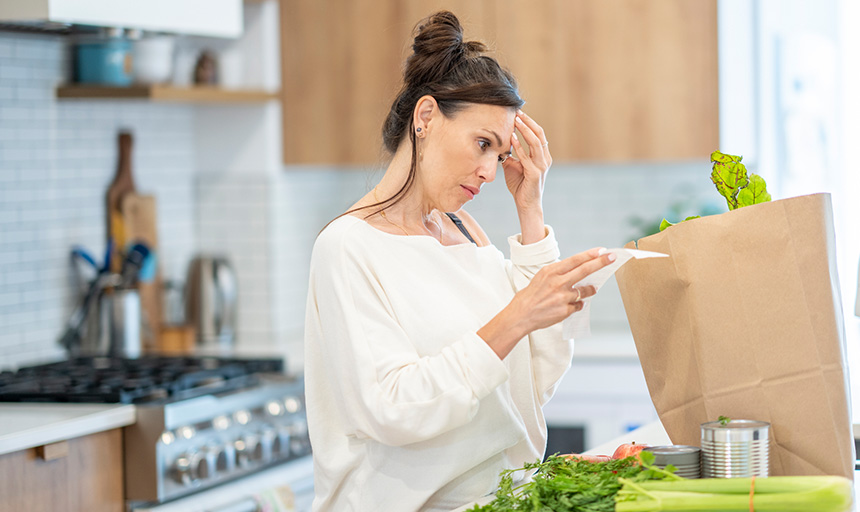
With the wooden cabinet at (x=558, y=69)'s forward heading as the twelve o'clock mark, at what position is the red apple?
The red apple is roughly at 12 o'clock from the wooden cabinet.

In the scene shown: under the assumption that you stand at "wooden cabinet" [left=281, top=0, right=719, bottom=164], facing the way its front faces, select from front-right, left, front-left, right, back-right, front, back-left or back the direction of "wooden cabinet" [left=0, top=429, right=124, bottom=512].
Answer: front-right

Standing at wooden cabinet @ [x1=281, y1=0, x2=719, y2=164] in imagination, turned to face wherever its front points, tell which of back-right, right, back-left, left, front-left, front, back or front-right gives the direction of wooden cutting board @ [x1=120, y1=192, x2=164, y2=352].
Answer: right

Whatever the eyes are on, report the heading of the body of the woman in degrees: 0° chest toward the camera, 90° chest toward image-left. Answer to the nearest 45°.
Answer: approximately 315°

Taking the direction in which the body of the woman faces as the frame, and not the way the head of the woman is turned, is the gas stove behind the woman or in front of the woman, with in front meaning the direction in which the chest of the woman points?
behind

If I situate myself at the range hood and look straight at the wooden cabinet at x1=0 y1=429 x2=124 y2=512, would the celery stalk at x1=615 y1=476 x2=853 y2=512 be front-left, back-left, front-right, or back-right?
front-left

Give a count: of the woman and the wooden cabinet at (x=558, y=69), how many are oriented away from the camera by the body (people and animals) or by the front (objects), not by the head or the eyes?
0

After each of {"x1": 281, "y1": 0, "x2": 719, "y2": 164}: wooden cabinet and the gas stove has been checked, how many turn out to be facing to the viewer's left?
0

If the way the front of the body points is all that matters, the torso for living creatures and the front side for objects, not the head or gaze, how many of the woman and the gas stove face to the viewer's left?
0

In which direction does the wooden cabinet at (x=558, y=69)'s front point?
toward the camera

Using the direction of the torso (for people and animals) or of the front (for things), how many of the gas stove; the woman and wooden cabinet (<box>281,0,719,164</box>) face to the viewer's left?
0

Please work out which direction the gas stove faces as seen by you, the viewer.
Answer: facing the viewer and to the right of the viewer

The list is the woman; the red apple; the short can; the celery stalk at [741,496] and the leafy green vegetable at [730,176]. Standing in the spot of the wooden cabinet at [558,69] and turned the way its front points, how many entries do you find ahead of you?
5

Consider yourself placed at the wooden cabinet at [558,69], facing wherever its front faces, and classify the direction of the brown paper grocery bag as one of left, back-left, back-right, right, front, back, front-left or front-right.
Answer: front

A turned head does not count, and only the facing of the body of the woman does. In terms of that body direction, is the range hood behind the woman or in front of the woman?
behind
